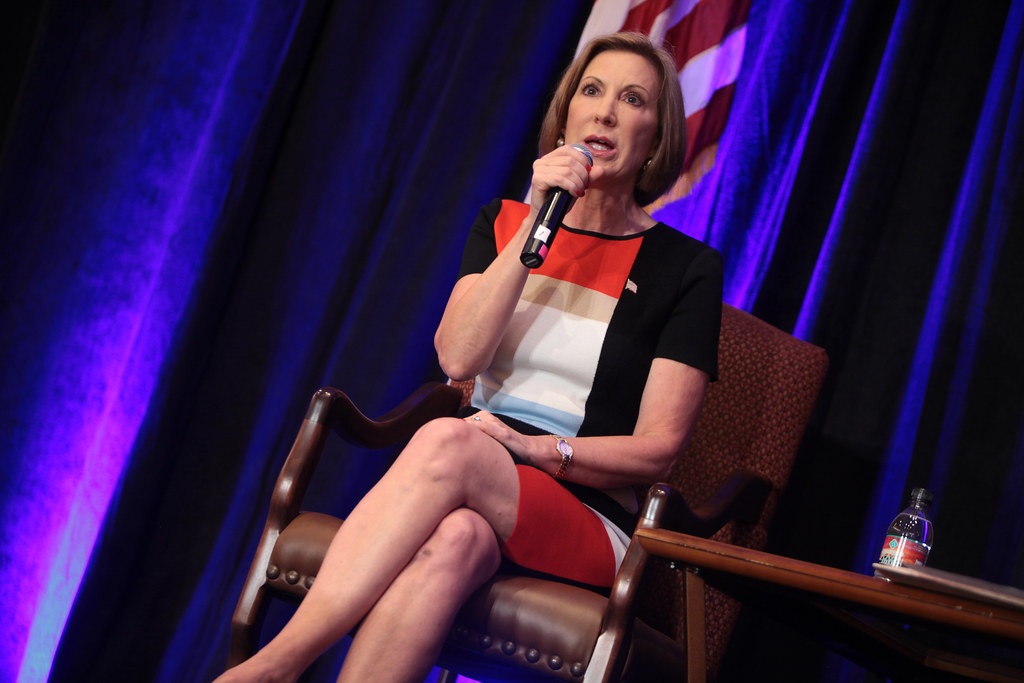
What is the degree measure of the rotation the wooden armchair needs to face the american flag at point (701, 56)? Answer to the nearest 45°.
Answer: approximately 135° to its right

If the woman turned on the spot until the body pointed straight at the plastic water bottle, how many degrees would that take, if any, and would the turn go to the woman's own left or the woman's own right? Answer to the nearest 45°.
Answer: approximately 135° to the woman's own left

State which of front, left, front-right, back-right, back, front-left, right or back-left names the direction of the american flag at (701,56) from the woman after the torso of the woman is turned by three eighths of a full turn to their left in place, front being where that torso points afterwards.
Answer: left

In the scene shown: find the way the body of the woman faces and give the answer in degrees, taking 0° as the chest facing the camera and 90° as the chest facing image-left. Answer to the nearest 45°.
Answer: approximately 45°

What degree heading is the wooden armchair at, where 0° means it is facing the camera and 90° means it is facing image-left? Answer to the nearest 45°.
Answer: approximately 45°
